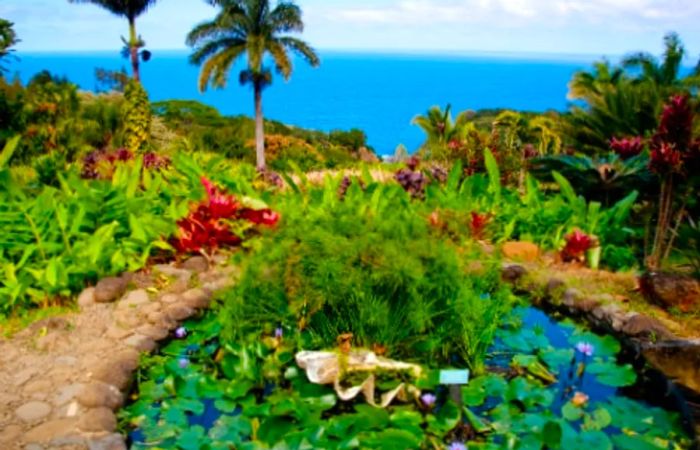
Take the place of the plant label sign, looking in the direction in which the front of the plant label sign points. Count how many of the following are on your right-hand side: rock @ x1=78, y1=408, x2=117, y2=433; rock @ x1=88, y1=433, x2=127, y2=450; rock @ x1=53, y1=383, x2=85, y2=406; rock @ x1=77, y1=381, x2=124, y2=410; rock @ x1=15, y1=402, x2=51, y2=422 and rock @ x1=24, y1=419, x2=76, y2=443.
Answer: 6

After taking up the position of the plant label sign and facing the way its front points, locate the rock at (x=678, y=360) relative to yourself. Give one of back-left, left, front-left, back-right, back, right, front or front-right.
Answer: back-left

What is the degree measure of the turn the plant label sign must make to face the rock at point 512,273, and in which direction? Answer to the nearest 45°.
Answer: approximately 180°

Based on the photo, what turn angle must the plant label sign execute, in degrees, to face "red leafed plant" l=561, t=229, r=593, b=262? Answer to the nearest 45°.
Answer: approximately 180°

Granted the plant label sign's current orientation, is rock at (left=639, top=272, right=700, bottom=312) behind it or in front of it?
behind

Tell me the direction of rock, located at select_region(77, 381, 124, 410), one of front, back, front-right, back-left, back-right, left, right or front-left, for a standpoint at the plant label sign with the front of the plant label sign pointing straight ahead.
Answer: right

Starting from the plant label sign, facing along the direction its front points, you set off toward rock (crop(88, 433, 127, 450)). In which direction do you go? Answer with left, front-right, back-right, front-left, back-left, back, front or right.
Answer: right

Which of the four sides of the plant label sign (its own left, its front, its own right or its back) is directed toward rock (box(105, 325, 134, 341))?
right

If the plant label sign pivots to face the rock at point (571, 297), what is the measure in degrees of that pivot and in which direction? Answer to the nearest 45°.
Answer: approximately 180°

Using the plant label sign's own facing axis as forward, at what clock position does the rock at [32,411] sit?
The rock is roughly at 3 o'clock from the plant label sign.

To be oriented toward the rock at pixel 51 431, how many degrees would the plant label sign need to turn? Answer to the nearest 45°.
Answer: approximately 90° to its right

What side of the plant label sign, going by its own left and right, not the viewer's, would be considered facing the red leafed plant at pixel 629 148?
back

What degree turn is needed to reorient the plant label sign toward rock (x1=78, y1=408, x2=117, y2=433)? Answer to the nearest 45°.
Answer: approximately 90° to its right

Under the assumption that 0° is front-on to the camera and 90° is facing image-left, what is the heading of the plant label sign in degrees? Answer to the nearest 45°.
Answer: approximately 0°

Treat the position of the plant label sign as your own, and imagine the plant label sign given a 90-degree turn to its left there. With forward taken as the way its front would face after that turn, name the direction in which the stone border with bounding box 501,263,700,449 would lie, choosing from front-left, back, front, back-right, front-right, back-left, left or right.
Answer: front-left

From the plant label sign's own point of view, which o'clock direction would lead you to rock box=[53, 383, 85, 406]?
The rock is roughly at 3 o'clock from the plant label sign.
